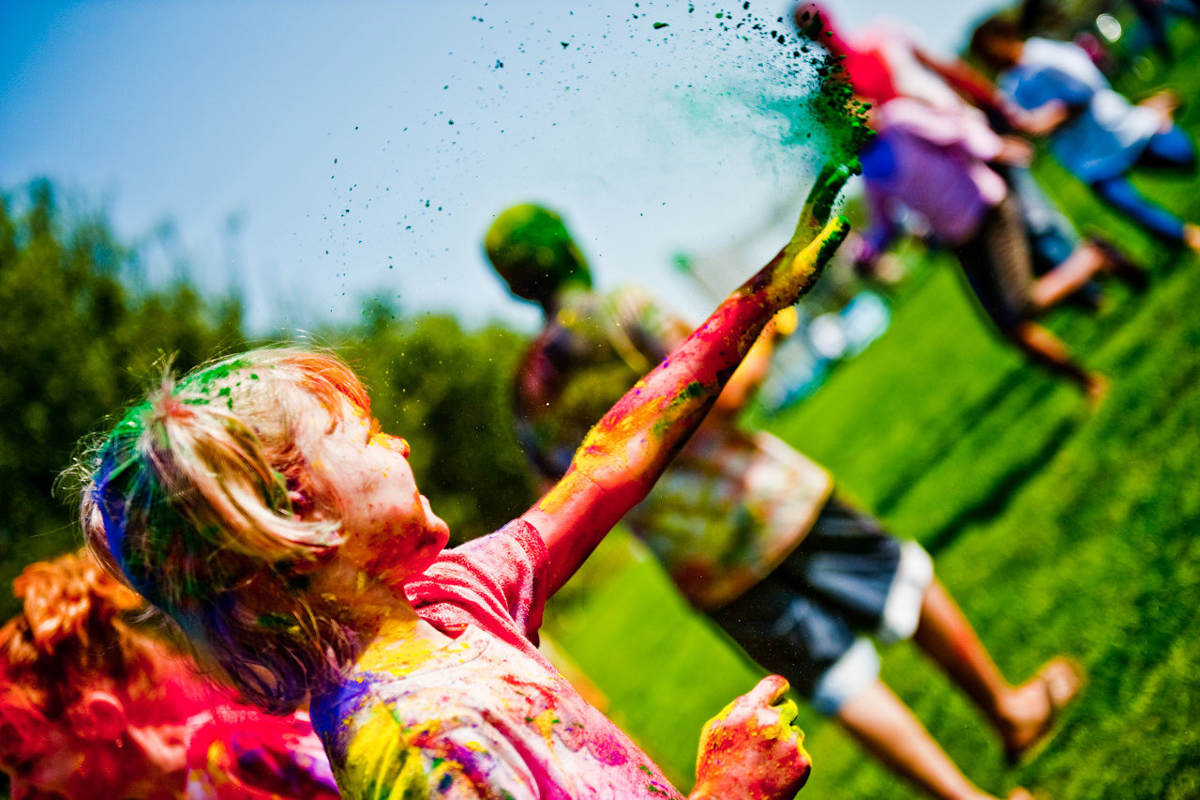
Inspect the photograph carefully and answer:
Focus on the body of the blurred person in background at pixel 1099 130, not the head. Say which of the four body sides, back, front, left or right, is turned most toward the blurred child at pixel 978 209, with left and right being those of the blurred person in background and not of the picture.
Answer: front

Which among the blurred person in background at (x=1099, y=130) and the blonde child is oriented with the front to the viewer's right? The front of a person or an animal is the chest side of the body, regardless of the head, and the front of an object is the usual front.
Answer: the blonde child

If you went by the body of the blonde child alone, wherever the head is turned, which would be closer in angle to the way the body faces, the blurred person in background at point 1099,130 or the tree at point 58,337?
the blurred person in background

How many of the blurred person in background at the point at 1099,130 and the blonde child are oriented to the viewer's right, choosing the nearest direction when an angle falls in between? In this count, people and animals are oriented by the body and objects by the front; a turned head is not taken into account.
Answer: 1

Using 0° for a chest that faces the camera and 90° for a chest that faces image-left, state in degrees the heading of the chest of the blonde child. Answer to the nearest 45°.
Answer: approximately 270°

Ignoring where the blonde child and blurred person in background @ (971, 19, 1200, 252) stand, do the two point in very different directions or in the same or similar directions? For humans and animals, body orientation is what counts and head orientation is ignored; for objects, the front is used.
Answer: very different directions

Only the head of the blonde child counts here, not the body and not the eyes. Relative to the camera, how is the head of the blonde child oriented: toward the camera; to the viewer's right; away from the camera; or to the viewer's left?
to the viewer's right
